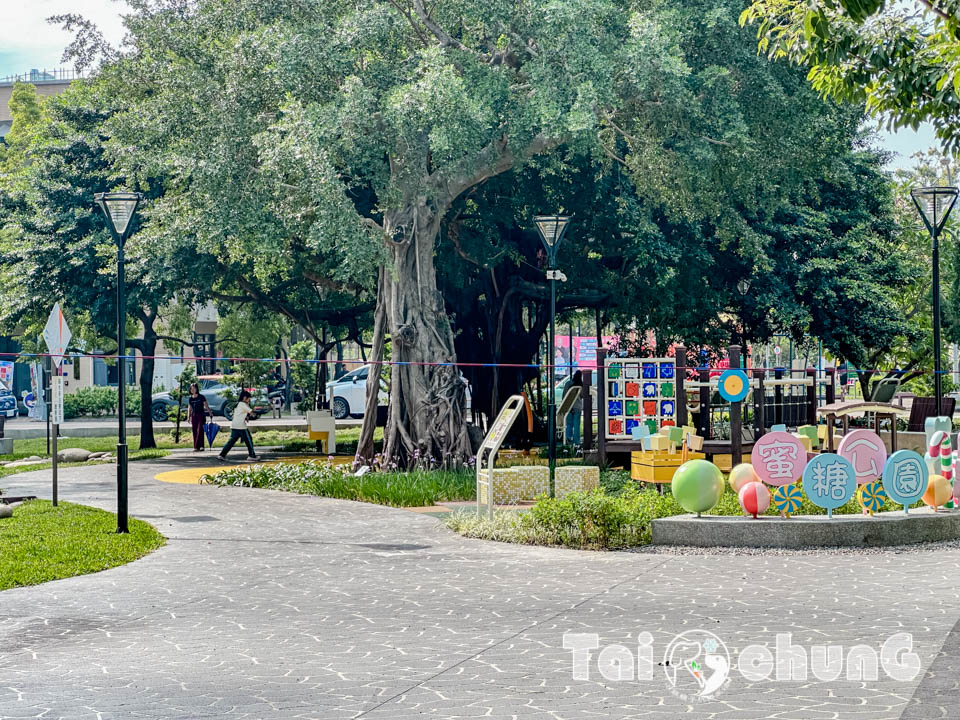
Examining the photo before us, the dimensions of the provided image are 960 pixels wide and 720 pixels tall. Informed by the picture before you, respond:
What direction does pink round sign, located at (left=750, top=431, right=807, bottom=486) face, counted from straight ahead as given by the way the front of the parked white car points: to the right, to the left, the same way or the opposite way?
to the left

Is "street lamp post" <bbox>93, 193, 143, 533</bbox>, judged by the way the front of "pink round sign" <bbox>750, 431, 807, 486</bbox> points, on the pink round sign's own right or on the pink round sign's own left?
on the pink round sign's own right

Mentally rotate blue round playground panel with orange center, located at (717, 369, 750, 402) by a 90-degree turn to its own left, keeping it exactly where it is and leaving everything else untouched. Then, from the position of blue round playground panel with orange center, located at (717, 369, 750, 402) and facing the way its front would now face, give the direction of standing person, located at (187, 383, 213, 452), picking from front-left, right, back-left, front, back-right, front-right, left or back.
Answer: back-left

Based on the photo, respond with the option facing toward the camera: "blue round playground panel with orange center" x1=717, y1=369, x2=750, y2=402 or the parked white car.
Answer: the blue round playground panel with orange center

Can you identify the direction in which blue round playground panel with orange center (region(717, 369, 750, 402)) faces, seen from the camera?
facing the viewer

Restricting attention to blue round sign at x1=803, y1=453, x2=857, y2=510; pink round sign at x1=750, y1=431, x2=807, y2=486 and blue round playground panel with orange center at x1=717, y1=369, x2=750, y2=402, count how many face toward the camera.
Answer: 3

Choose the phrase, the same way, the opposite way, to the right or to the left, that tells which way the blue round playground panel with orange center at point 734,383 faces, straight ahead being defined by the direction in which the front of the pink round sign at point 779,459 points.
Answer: the same way

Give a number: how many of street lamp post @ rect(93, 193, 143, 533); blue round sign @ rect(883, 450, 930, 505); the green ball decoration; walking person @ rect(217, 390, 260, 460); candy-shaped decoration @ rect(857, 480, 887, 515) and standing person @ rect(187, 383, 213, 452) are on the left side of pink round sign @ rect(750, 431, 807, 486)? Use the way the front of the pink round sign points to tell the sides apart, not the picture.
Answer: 2

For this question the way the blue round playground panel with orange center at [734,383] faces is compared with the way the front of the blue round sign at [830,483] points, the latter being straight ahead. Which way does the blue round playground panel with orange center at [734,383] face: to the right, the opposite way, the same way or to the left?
the same way

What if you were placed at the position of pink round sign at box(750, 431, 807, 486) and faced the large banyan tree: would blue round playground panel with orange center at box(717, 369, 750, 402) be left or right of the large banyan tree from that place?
right

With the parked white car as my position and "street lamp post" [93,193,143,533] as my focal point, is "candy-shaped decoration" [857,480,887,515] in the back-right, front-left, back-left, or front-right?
front-left

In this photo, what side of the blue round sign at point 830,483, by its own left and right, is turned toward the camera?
front

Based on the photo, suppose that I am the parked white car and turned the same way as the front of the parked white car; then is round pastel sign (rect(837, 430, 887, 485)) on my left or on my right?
on my left

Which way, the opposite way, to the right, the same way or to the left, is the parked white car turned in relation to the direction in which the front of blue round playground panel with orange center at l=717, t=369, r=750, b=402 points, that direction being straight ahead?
to the right

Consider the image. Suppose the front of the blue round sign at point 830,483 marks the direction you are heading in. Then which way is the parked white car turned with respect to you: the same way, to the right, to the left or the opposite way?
to the right

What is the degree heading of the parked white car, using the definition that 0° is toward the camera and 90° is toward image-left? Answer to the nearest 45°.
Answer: approximately 90°

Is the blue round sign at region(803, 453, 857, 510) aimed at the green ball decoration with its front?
no
